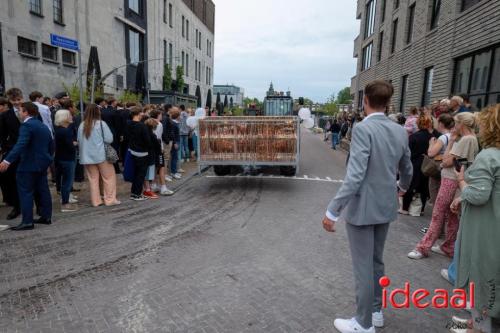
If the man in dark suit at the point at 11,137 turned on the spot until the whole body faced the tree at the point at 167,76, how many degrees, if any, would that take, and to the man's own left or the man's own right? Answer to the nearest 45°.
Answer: approximately 90° to the man's own left

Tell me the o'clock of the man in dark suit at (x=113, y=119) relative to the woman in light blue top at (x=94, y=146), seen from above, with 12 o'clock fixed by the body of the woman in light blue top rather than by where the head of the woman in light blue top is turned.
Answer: The man in dark suit is roughly at 11 o'clock from the woman in light blue top.

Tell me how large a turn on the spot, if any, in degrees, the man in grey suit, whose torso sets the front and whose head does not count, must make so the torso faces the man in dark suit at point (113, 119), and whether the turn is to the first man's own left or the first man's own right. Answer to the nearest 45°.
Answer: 0° — they already face them

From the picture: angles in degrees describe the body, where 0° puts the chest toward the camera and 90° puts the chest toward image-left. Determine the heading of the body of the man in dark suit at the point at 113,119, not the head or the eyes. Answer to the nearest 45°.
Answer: approximately 225°

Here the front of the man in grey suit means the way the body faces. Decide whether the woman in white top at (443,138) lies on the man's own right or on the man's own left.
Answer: on the man's own right

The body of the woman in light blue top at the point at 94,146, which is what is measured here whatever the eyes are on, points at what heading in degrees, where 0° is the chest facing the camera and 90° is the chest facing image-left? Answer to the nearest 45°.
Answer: approximately 225°

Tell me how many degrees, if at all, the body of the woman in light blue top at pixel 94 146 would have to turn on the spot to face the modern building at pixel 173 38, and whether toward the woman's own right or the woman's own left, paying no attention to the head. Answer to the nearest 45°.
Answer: approximately 45° to the woman's own left

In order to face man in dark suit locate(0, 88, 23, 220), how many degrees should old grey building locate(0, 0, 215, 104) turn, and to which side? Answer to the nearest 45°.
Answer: approximately 45° to its right

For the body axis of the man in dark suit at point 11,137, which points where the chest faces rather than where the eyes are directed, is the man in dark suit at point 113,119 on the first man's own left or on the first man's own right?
on the first man's own left

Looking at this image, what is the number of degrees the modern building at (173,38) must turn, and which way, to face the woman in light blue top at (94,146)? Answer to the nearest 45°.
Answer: approximately 45° to its right

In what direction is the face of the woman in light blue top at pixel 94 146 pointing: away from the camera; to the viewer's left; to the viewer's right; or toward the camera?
away from the camera

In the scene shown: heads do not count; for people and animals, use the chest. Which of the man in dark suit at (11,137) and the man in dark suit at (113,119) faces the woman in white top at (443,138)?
the man in dark suit at (11,137)

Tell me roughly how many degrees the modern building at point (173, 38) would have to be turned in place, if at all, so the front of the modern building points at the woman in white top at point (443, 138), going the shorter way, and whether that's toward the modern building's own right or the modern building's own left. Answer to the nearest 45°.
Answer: approximately 45° to the modern building's own right
